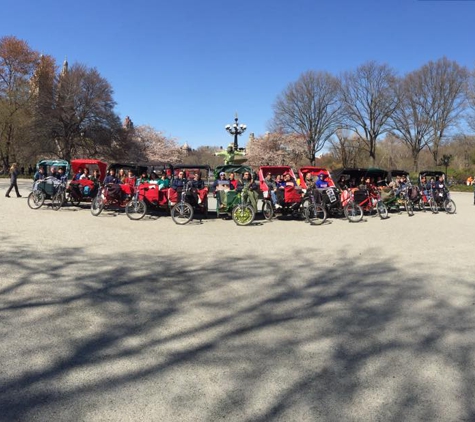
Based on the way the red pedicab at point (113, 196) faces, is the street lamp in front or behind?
behind

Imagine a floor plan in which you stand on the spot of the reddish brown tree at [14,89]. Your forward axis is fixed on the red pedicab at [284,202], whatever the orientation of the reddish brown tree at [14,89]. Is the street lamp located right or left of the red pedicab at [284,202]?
left

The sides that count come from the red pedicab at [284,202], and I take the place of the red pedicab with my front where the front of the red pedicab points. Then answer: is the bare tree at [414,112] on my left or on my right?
on my left

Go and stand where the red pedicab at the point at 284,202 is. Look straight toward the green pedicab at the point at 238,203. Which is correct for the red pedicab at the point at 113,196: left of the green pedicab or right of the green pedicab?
right

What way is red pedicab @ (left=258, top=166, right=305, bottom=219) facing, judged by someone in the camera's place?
facing the viewer and to the right of the viewer

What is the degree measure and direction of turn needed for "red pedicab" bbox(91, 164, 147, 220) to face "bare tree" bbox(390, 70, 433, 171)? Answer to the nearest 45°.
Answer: approximately 180°

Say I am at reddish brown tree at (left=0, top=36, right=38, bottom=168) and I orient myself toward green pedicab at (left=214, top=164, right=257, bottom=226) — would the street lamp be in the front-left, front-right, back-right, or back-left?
front-left

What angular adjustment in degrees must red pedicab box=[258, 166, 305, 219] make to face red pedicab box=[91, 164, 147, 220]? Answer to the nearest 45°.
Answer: approximately 135° to its right

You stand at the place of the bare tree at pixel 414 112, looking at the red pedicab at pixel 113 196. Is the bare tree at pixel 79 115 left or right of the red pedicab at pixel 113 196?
right

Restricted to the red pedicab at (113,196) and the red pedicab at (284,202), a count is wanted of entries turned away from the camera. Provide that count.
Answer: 0

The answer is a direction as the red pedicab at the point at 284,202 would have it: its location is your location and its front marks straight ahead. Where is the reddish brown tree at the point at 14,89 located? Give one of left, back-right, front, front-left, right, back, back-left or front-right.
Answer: back

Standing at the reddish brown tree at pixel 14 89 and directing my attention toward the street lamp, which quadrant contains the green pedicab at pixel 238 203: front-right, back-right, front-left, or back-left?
front-right
